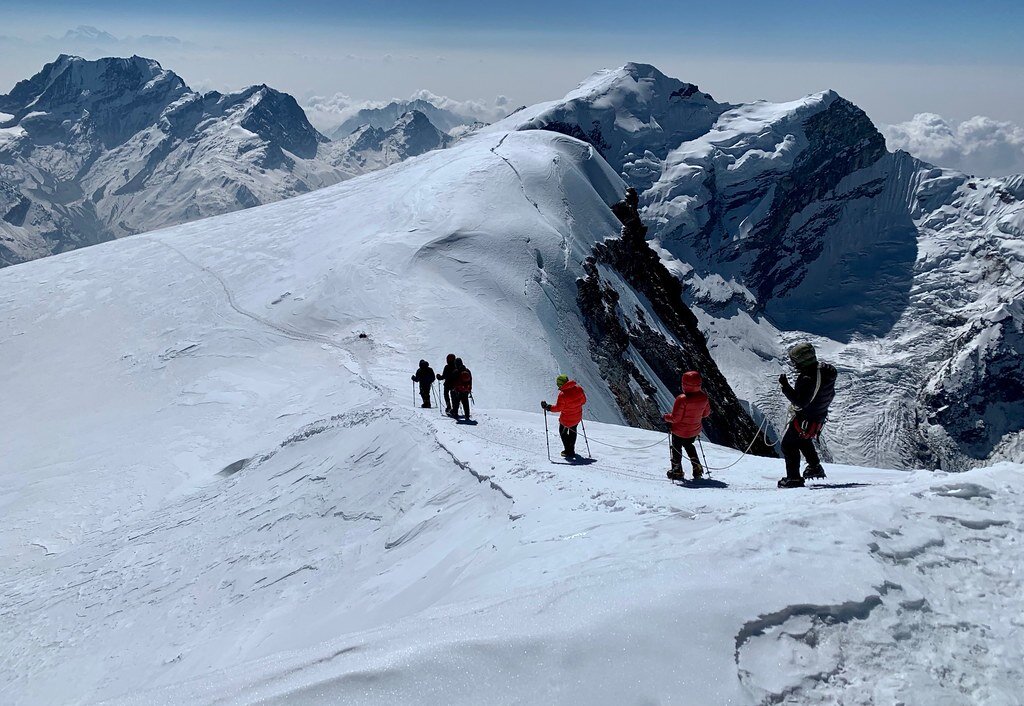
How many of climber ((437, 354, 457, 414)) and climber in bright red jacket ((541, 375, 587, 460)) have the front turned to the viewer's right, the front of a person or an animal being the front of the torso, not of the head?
0

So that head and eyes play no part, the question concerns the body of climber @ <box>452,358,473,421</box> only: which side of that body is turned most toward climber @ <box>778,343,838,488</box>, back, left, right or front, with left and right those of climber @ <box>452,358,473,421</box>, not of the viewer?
back

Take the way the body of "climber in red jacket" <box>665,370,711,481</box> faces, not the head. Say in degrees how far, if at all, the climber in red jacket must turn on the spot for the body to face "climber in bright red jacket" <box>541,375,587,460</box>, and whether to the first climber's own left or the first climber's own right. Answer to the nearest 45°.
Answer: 0° — they already face them

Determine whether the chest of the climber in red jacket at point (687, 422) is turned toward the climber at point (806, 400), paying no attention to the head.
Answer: no

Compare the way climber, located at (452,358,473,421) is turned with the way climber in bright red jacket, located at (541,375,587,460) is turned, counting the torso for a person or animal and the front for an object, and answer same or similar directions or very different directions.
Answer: same or similar directions

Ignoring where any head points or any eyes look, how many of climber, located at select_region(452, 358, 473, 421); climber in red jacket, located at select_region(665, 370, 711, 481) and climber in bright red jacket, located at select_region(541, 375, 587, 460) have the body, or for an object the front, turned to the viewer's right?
0

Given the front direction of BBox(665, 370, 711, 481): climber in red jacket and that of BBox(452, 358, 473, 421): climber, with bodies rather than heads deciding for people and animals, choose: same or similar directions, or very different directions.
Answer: same or similar directions

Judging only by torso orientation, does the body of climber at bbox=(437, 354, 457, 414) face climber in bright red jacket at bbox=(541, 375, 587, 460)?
no

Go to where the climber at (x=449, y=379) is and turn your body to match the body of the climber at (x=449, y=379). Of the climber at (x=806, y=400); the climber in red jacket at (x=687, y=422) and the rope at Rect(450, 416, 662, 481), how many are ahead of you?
0

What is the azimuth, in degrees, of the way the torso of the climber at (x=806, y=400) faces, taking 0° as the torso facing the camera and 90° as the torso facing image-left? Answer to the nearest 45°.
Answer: approximately 90°

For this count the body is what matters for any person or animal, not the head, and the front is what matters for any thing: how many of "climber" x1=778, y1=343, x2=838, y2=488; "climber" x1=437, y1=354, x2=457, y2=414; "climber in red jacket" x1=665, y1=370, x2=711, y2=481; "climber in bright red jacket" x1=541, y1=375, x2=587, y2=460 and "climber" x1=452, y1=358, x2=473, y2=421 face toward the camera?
0

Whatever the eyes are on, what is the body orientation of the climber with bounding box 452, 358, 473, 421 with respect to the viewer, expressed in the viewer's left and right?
facing away from the viewer and to the left of the viewer

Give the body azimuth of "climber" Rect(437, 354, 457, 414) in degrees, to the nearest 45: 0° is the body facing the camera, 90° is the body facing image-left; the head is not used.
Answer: approximately 135°

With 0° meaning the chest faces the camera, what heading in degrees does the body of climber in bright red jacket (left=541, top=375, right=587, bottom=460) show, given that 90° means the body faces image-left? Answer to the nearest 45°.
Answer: approximately 135°

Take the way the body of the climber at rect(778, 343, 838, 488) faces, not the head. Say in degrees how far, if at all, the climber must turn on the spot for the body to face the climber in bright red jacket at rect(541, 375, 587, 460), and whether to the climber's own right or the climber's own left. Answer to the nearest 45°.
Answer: approximately 45° to the climber's own right
